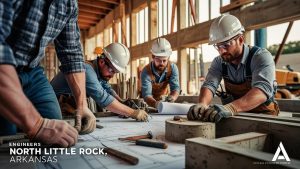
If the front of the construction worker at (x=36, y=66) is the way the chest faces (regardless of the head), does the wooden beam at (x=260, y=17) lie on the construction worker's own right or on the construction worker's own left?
on the construction worker's own left

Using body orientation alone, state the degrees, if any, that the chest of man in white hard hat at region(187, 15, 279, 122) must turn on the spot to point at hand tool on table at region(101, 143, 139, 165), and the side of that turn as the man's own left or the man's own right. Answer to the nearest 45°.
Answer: approximately 45° to the man's own left

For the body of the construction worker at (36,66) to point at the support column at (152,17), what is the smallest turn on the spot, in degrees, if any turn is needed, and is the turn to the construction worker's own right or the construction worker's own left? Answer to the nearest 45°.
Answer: approximately 90° to the construction worker's own left

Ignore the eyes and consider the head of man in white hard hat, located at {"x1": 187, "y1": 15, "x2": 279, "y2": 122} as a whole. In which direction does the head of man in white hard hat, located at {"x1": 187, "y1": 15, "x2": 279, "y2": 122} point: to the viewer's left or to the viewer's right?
to the viewer's left

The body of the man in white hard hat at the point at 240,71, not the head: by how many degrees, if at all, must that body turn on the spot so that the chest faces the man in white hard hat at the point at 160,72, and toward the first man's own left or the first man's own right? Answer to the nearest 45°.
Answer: approximately 90° to the first man's own right

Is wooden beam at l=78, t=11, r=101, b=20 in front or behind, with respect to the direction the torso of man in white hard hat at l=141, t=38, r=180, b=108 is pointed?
behind

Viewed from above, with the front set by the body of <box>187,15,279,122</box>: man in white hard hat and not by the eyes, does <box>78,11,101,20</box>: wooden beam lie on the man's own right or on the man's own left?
on the man's own right
